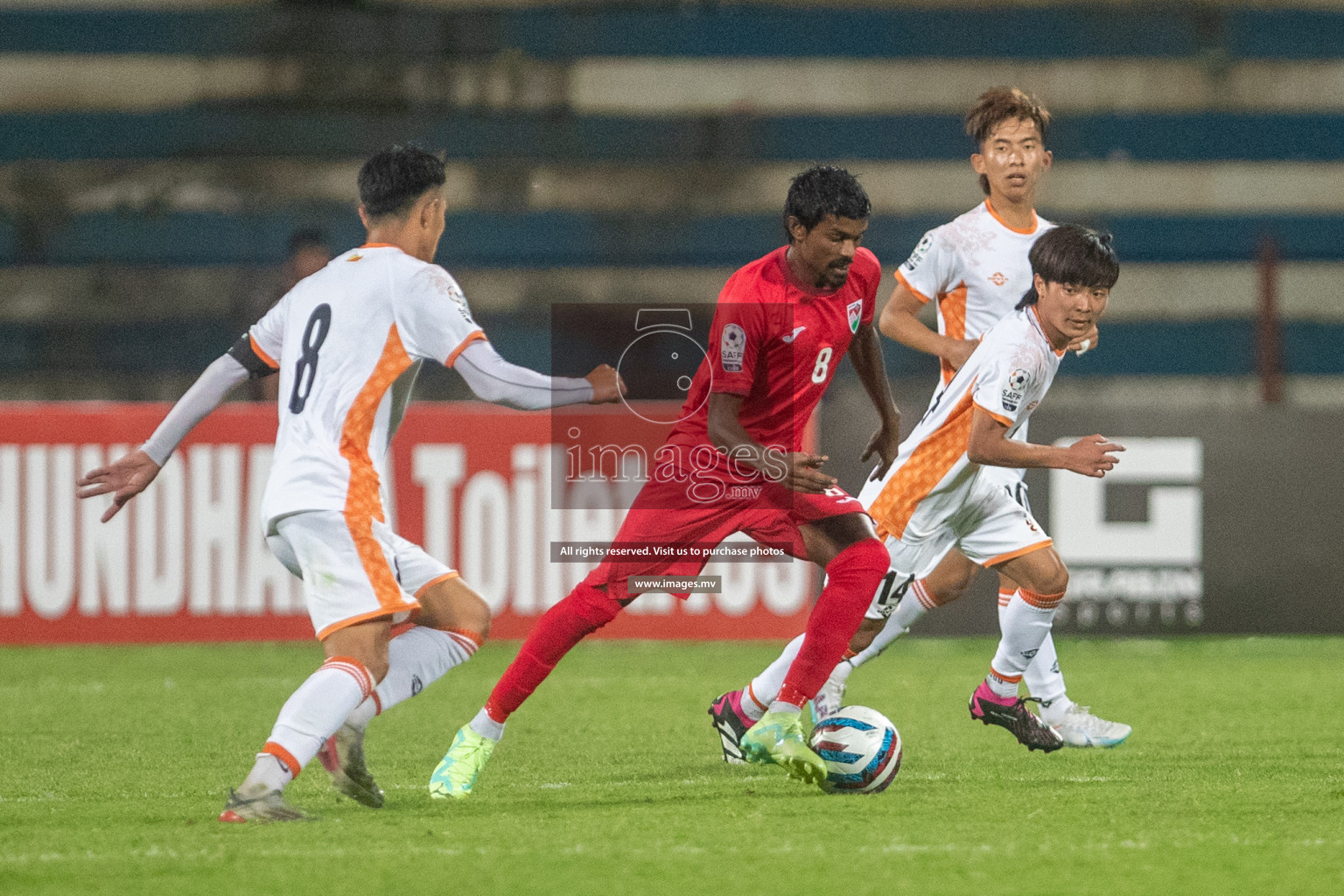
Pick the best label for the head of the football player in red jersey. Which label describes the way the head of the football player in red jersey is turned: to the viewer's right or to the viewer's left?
to the viewer's right

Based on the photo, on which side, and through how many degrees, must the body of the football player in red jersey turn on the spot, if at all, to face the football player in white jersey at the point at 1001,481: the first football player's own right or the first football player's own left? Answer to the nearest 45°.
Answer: approximately 90° to the first football player's own left

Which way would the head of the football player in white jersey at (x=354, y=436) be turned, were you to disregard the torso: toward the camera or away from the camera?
away from the camera

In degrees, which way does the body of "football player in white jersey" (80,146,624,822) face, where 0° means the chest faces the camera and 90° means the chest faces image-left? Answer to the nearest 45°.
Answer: approximately 225°

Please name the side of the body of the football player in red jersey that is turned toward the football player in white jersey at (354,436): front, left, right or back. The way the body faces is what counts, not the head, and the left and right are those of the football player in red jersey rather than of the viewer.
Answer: right

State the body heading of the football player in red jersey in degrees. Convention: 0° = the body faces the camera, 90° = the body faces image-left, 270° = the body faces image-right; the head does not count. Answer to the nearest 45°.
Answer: approximately 315°

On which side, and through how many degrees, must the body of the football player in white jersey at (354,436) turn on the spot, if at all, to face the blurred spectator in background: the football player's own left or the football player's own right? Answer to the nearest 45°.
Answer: approximately 45° to the football player's own left
